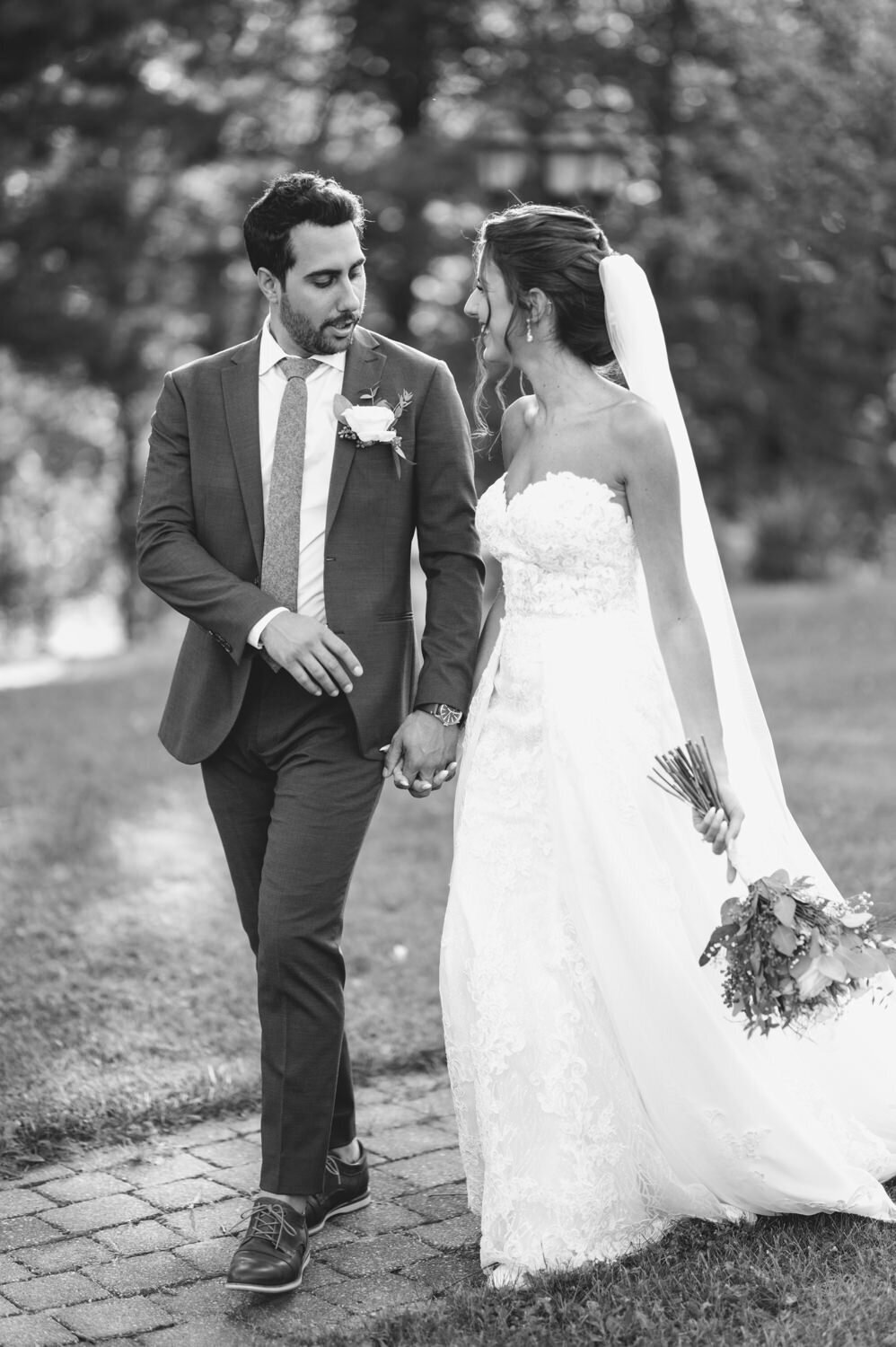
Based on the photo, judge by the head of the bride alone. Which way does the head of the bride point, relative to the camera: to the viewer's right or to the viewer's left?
to the viewer's left

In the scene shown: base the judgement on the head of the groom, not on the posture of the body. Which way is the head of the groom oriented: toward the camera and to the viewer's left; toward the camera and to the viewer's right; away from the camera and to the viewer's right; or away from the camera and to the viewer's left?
toward the camera and to the viewer's right

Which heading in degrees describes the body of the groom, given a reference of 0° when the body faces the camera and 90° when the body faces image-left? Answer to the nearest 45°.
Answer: approximately 0°

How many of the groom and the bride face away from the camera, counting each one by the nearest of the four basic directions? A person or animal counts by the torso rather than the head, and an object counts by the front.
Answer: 0

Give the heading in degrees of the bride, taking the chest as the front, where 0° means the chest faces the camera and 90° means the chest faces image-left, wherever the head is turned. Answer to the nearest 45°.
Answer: approximately 45°
